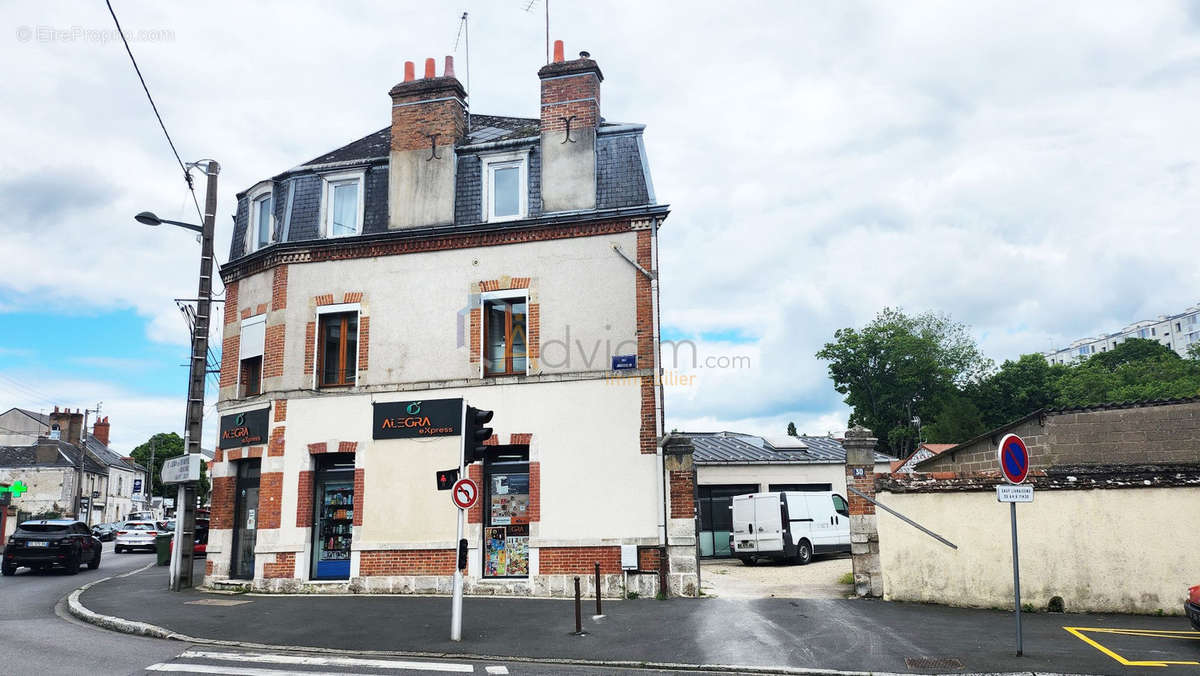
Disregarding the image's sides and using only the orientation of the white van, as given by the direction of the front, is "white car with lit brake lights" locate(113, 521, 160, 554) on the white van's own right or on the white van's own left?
on the white van's own left

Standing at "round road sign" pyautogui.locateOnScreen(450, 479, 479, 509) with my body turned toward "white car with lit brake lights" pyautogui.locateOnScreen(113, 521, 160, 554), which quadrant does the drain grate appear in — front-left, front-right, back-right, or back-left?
back-right

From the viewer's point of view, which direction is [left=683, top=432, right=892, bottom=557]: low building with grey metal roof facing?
toward the camera

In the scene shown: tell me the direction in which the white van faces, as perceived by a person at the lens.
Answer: facing away from the viewer and to the right of the viewer

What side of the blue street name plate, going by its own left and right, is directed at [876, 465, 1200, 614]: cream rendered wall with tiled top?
left

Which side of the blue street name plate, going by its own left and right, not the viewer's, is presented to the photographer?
front

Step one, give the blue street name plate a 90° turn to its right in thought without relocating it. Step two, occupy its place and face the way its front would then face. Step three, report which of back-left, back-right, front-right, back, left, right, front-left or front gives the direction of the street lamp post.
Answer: front

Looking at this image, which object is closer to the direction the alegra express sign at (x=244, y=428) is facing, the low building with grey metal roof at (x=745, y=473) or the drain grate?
the drain grate

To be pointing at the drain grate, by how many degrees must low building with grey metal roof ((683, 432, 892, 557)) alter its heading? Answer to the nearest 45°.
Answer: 0° — it already faces it

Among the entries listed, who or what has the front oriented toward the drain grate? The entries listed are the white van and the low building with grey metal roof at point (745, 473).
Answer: the low building with grey metal roof
